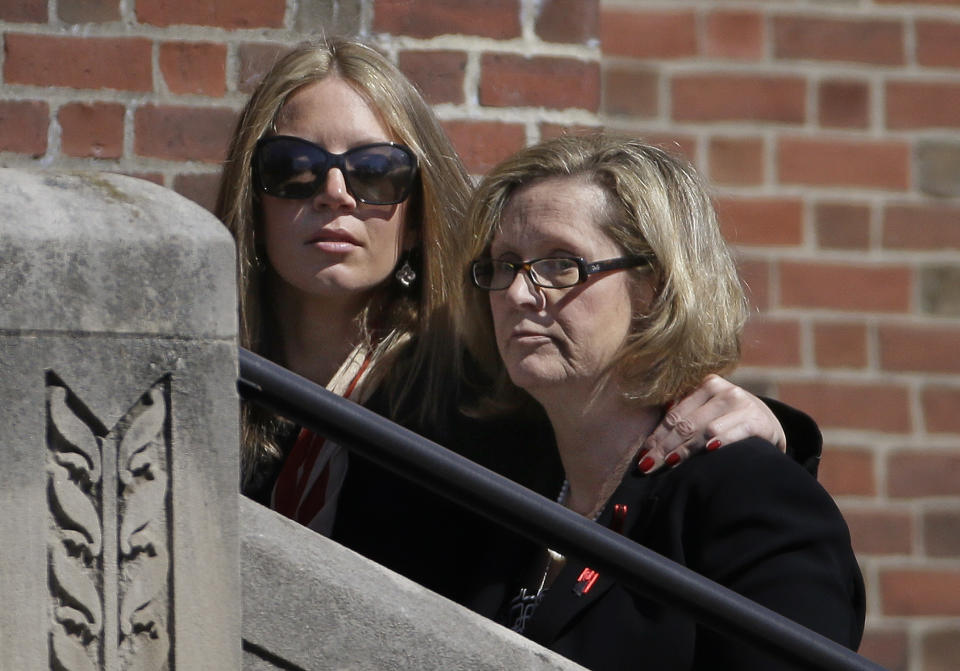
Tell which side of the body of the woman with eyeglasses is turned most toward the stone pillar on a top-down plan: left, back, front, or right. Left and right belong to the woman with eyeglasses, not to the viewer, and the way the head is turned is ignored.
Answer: front

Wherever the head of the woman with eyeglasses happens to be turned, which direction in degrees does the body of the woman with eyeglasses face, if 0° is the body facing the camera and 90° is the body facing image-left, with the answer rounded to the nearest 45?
approximately 45°

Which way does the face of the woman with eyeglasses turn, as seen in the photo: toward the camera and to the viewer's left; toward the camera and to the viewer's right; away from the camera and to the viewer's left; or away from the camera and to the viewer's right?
toward the camera and to the viewer's left
